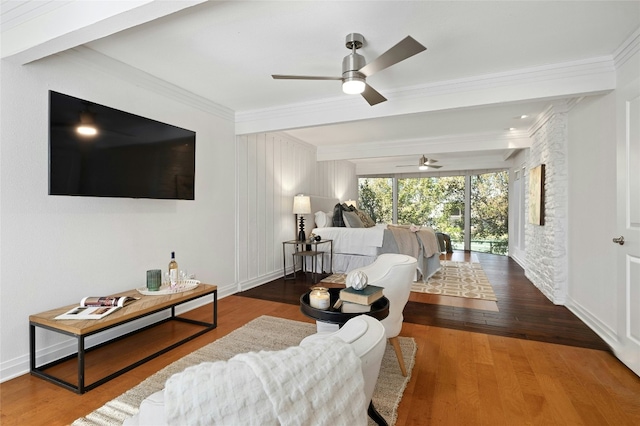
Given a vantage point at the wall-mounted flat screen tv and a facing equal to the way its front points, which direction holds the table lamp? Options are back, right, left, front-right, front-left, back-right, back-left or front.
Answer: left

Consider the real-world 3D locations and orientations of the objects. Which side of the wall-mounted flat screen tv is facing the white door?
front

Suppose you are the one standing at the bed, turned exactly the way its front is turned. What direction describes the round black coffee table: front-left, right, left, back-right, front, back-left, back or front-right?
right

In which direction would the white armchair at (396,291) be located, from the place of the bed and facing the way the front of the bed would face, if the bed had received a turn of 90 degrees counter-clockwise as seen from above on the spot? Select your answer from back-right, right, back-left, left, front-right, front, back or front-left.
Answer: back

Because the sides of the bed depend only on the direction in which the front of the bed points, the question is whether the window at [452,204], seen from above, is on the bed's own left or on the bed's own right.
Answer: on the bed's own left

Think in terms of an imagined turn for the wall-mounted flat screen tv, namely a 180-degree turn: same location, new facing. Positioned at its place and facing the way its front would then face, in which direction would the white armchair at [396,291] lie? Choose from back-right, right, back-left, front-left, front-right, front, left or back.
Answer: back

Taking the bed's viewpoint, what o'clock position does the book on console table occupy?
The book on console table is roughly at 4 o'clock from the bed.

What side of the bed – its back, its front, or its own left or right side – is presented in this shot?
right

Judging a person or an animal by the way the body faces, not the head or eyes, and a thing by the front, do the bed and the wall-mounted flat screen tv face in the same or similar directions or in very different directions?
same or similar directions

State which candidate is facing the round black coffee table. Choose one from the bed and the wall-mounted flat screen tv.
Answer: the wall-mounted flat screen tv

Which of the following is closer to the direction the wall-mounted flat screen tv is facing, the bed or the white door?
the white door

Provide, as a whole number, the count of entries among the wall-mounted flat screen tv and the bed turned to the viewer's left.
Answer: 0
